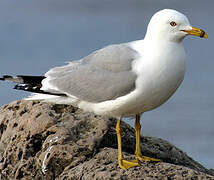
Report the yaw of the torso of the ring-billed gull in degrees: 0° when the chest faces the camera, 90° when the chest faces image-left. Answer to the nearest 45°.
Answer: approximately 270°
